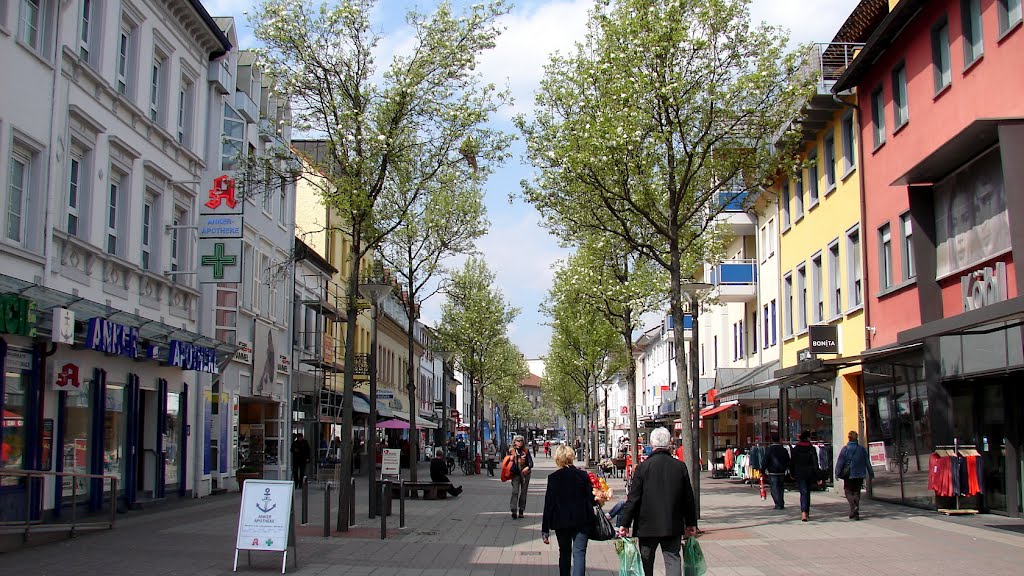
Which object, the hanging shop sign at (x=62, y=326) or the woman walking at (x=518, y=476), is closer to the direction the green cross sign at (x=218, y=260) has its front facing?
the hanging shop sign

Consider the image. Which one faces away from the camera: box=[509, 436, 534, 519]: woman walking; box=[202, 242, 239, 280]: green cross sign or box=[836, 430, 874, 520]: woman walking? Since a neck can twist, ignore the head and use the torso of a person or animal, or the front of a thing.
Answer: box=[836, 430, 874, 520]: woman walking

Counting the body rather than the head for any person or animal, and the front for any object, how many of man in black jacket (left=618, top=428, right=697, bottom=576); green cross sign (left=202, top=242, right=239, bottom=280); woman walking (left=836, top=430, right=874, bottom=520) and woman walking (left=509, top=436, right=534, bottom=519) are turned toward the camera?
2

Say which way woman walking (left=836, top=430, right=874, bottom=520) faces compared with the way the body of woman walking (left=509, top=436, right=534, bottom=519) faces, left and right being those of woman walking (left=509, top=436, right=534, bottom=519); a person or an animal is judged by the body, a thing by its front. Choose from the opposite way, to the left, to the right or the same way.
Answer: the opposite way

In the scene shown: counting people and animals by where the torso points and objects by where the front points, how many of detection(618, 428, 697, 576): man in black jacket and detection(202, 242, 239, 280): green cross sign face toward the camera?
1

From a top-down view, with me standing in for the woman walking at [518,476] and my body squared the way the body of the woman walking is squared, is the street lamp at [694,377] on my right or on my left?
on my left

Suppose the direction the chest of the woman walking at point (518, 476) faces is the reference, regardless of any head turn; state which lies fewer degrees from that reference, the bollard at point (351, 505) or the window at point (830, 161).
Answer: the bollard

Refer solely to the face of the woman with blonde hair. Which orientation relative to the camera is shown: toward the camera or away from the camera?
away from the camera

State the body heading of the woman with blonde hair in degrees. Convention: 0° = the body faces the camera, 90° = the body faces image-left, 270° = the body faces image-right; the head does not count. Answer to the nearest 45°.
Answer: approximately 180°

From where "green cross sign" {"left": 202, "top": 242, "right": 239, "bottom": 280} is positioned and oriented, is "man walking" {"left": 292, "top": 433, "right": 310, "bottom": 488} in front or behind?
behind

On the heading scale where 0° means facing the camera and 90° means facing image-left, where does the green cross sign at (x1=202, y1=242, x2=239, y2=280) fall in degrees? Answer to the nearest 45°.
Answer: approximately 0°

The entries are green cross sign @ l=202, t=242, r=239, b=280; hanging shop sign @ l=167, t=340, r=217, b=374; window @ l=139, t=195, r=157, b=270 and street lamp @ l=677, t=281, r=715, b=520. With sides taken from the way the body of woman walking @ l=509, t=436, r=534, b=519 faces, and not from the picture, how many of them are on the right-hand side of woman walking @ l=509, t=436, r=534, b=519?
3

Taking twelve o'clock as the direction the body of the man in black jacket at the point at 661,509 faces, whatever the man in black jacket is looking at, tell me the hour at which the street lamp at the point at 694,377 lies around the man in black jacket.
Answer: The street lamp is roughly at 12 o'clock from the man in black jacket.

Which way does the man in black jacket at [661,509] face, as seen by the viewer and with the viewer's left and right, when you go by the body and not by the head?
facing away from the viewer

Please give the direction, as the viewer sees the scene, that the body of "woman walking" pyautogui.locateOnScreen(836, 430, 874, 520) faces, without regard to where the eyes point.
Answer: away from the camera

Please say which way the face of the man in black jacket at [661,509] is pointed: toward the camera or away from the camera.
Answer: away from the camera
